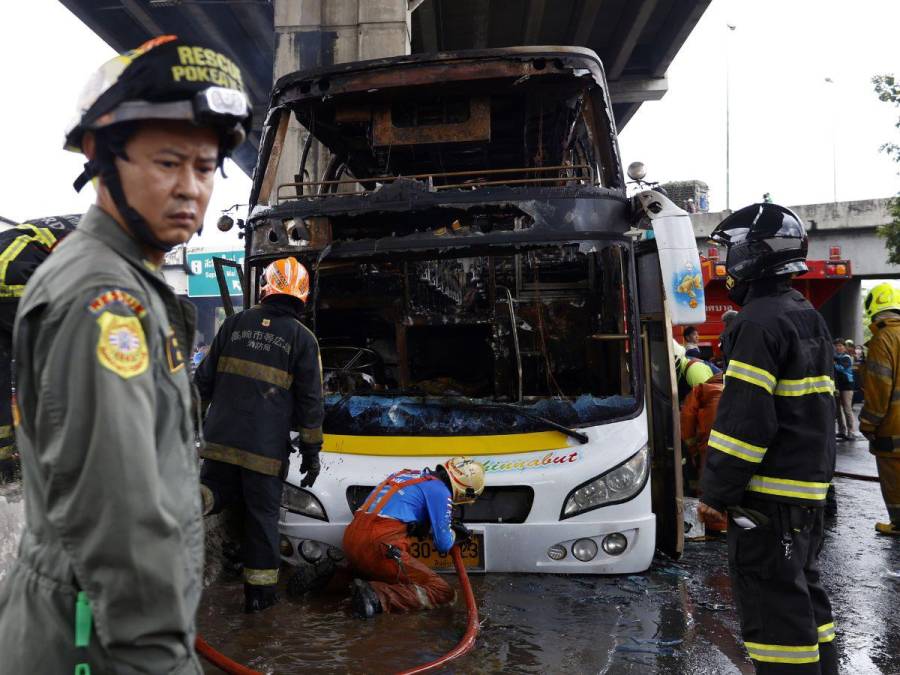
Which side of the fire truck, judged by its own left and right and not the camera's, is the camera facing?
back

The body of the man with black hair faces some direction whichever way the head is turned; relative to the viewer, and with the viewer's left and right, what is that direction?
facing to the right of the viewer

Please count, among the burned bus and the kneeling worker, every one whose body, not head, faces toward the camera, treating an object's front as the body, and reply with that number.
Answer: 1

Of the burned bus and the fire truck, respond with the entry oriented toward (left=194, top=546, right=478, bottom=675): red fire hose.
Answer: the burned bus

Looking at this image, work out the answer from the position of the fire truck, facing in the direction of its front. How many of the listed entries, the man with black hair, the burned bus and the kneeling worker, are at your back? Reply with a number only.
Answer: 3

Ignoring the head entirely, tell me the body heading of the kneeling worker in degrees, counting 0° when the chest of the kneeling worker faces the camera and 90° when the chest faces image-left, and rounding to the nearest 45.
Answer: approximately 270°

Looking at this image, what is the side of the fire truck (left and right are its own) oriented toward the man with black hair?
back
